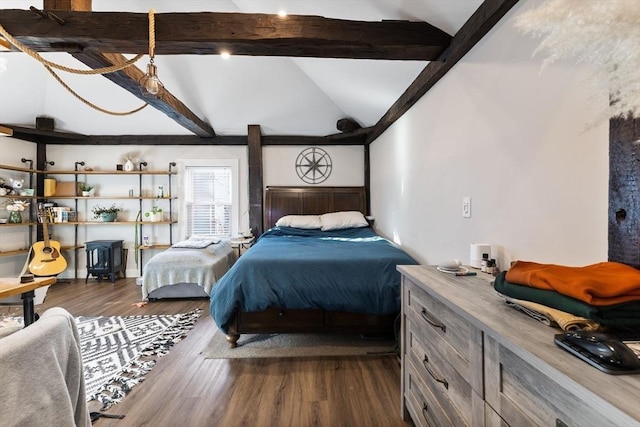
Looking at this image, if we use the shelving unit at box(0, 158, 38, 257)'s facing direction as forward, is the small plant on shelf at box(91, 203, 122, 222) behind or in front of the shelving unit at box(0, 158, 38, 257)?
in front

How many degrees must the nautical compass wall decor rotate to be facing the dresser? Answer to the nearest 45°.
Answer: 0° — it already faces it

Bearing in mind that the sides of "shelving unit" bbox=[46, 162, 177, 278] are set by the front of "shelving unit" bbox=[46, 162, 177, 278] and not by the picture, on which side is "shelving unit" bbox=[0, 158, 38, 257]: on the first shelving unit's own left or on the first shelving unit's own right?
on the first shelving unit's own right

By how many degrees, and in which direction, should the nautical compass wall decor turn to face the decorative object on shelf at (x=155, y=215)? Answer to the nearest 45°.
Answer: approximately 90° to its right

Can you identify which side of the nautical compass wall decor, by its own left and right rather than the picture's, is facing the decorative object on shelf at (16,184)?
right

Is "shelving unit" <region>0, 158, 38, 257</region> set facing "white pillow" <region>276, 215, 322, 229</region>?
yes

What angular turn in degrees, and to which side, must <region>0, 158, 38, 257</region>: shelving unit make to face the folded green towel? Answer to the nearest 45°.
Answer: approximately 45° to its right

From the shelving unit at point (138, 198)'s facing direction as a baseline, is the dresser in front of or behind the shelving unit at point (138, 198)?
in front

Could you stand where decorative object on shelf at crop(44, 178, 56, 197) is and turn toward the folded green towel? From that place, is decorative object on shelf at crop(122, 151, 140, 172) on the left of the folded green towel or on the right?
left

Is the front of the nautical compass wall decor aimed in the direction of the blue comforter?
yes

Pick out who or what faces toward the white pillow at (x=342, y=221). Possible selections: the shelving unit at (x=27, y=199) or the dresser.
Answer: the shelving unit

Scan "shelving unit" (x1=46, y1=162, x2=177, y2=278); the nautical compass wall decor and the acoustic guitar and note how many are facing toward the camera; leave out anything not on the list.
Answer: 3

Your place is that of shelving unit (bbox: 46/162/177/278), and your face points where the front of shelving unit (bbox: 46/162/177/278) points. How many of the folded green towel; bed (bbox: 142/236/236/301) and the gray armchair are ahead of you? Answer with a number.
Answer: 3

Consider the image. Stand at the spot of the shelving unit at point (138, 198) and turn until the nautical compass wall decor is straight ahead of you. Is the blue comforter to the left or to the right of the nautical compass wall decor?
right

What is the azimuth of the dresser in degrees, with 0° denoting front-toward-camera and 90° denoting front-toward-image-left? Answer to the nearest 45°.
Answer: approximately 45°

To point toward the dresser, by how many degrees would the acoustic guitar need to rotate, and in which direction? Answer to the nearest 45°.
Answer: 0° — it already faces it
